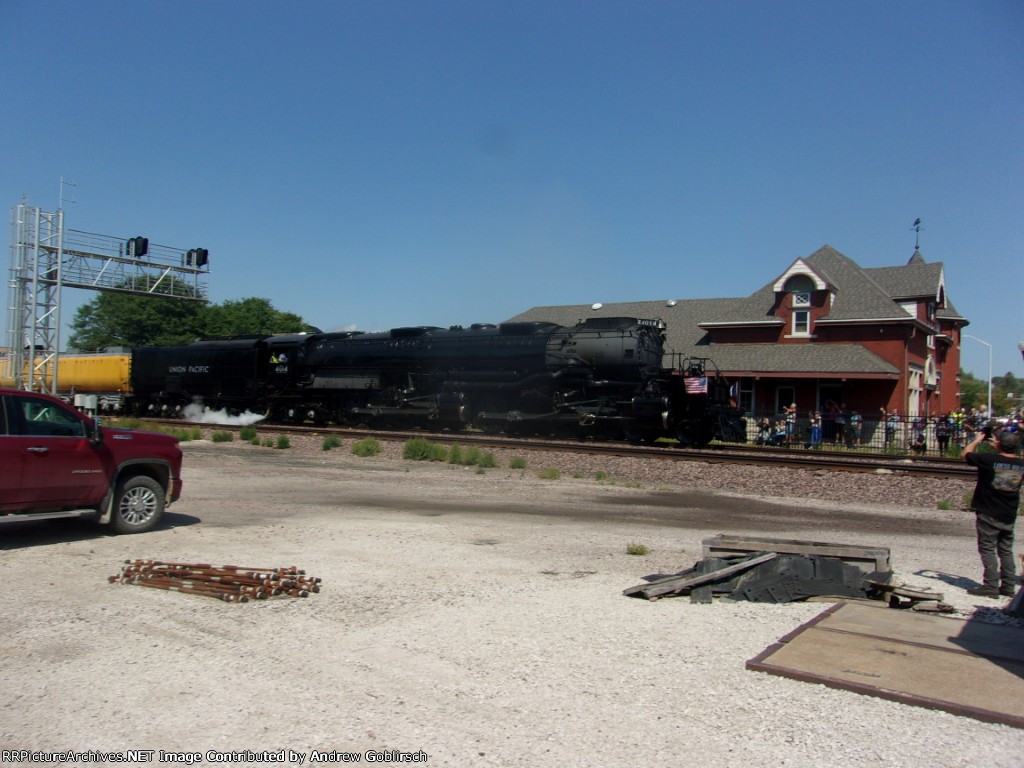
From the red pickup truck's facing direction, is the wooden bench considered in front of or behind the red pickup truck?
in front

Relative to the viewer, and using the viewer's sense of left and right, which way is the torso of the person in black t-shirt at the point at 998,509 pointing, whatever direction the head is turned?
facing away from the viewer and to the left of the viewer

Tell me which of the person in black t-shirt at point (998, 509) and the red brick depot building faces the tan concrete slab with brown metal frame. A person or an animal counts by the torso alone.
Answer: the red brick depot building

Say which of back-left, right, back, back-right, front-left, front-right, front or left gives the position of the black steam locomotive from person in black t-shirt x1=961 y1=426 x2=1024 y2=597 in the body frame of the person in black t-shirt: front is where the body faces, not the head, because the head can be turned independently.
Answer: front

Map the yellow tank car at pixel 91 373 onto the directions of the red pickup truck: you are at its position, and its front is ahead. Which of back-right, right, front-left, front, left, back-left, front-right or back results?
left

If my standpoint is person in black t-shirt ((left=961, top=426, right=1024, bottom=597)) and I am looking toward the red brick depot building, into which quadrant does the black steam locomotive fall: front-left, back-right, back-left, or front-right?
front-left

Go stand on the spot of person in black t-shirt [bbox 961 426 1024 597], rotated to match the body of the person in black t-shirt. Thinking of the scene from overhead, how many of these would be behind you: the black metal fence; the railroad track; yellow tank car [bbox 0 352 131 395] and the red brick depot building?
0

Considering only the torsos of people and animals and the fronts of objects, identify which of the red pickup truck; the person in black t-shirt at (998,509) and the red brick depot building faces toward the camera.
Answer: the red brick depot building

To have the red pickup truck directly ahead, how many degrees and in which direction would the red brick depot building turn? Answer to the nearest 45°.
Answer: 0° — it already faces it

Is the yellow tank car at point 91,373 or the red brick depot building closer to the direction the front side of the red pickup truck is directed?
the red brick depot building

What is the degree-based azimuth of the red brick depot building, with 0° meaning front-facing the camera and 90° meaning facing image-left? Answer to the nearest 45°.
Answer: approximately 0°

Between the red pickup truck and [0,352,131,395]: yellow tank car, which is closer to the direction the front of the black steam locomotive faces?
the red pickup truck

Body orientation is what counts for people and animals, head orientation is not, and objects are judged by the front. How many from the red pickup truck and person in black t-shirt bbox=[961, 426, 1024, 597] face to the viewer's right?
1

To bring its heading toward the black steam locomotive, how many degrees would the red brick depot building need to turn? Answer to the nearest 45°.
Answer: approximately 45° to its right

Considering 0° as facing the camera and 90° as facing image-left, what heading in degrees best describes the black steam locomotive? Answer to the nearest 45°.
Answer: approximately 315°

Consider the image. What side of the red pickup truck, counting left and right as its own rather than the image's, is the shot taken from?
right

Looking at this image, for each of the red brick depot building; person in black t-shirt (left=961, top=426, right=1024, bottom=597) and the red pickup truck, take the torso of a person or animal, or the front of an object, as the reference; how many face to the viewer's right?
1

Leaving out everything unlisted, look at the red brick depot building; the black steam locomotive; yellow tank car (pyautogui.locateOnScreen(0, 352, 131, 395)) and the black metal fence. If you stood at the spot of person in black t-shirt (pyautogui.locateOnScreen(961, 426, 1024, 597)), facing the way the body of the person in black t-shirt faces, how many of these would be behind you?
0
